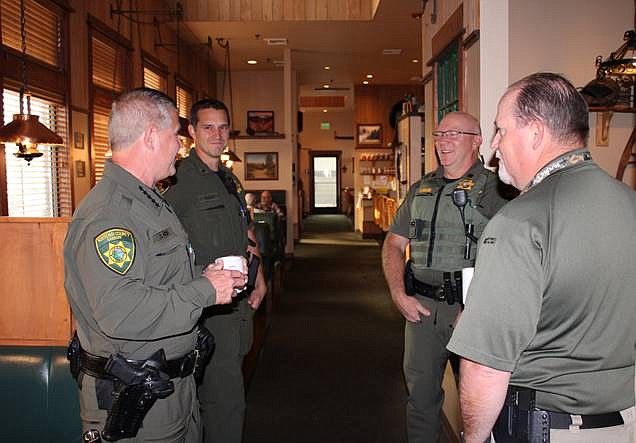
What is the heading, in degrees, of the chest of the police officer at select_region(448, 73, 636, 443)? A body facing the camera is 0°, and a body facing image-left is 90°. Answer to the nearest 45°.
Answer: approximately 135°

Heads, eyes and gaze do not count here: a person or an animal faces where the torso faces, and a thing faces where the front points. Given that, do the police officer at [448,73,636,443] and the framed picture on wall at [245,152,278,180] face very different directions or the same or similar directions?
very different directions

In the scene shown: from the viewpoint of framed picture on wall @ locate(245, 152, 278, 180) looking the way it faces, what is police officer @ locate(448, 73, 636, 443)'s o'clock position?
The police officer is roughly at 12 o'clock from the framed picture on wall.
